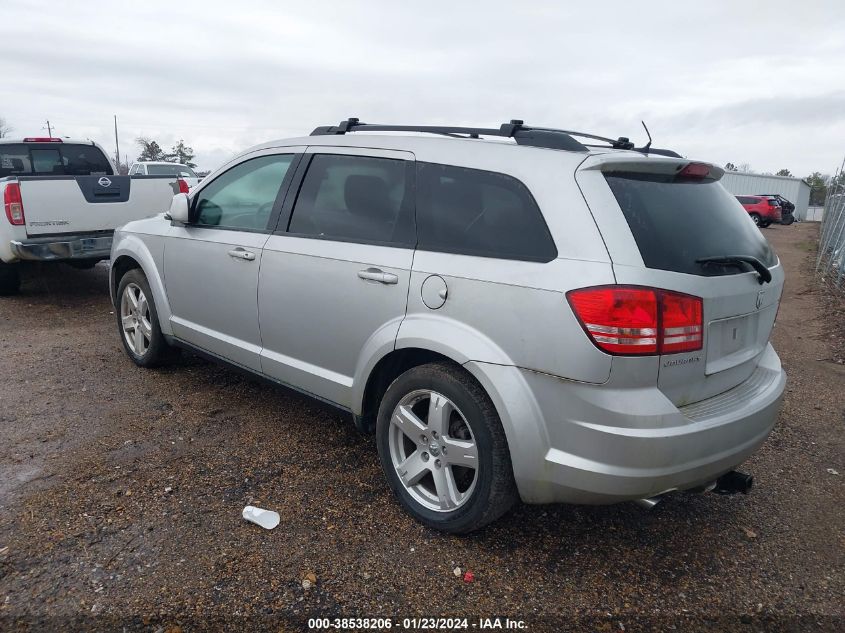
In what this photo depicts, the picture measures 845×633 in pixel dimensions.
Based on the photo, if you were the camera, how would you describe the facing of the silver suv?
facing away from the viewer and to the left of the viewer

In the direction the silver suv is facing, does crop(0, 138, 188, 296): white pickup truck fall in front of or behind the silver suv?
in front

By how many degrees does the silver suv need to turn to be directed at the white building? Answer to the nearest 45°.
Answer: approximately 90° to its right

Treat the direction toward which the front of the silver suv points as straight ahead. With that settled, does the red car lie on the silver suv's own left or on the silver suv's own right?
on the silver suv's own right
